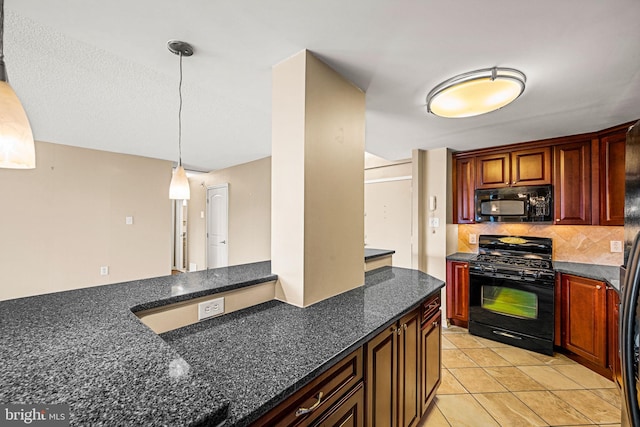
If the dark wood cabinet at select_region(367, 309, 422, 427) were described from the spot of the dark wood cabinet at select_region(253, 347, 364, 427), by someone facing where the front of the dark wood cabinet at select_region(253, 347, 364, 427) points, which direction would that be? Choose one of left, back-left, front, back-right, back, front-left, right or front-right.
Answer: left

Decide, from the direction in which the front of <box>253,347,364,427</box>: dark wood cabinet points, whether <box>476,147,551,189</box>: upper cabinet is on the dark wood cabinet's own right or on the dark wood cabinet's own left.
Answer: on the dark wood cabinet's own left

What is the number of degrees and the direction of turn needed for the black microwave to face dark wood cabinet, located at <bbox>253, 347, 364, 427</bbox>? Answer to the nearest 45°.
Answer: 0° — it already faces it

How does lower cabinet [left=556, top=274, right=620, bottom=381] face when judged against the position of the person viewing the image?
facing the viewer and to the left of the viewer

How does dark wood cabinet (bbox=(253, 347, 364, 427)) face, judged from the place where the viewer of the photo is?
facing the viewer and to the right of the viewer

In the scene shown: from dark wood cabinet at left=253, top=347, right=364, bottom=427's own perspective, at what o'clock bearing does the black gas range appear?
The black gas range is roughly at 9 o'clock from the dark wood cabinet.

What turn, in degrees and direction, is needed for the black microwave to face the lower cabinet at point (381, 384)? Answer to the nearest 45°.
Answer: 0° — it already faces it

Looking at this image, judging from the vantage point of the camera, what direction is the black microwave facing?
facing the viewer

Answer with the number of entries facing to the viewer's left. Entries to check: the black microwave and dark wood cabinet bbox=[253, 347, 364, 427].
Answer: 0

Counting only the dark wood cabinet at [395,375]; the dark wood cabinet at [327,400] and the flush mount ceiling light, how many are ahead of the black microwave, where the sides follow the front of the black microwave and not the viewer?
3

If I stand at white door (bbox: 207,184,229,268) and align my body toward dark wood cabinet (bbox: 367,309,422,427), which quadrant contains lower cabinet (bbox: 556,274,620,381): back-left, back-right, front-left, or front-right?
front-left
